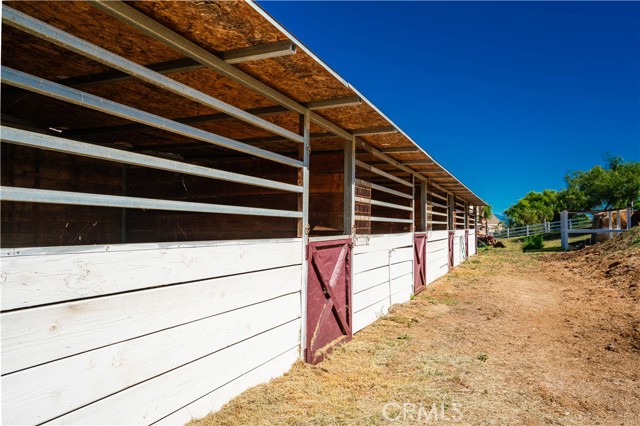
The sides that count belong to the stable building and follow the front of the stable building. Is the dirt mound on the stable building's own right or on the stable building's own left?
on the stable building's own left

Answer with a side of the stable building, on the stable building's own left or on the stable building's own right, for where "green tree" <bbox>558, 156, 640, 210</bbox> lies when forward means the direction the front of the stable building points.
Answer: on the stable building's own left

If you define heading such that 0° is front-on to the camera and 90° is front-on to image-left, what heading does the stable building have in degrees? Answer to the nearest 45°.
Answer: approximately 315°

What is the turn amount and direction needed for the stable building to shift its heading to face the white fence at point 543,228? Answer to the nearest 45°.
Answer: approximately 90° to its left

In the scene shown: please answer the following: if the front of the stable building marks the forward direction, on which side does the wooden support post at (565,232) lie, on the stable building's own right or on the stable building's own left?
on the stable building's own left
